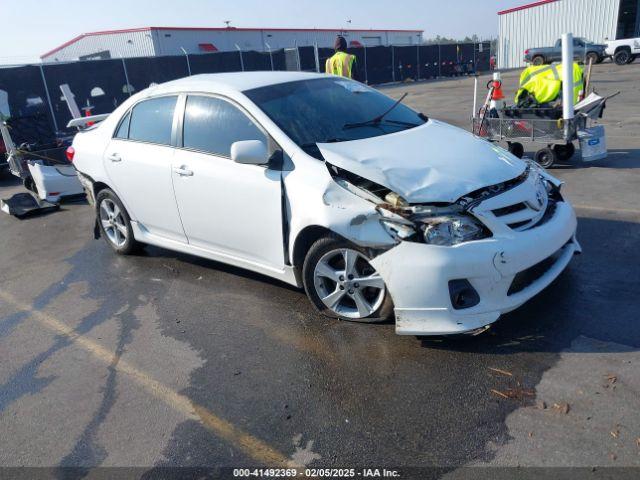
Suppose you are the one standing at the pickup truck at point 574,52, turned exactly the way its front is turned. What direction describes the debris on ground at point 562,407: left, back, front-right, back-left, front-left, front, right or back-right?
right

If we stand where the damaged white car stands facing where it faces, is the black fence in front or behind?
behind

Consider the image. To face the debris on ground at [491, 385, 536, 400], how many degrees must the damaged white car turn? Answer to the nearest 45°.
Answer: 0° — it already faces it

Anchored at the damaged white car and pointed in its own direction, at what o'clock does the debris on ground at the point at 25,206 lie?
The debris on ground is roughly at 6 o'clock from the damaged white car.

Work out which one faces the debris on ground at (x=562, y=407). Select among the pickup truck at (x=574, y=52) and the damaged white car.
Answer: the damaged white car

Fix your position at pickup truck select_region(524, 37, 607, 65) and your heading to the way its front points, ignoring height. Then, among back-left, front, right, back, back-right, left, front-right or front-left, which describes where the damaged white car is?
right

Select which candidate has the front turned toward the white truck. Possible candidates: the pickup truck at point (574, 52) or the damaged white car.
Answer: the pickup truck

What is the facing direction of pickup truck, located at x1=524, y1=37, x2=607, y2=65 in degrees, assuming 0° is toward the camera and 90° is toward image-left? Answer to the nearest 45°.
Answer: approximately 270°

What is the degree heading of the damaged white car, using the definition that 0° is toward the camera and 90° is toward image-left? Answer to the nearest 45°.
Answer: approximately 315°
